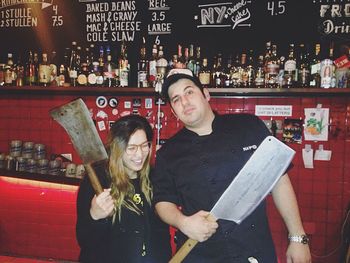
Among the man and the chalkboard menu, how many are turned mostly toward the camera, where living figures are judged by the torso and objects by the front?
2

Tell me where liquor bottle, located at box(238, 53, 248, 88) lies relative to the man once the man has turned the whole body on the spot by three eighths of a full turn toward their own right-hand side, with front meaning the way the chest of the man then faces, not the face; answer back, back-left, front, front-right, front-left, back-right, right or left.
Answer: front-right

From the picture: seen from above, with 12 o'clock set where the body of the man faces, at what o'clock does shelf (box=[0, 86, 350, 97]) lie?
The shelf is roughly at 6 o'clock from the man.

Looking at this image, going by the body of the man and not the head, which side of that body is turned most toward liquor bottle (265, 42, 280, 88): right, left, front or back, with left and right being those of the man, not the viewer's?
back

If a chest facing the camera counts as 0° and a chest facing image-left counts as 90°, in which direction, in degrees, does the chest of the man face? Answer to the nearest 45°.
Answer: approximately 0°
